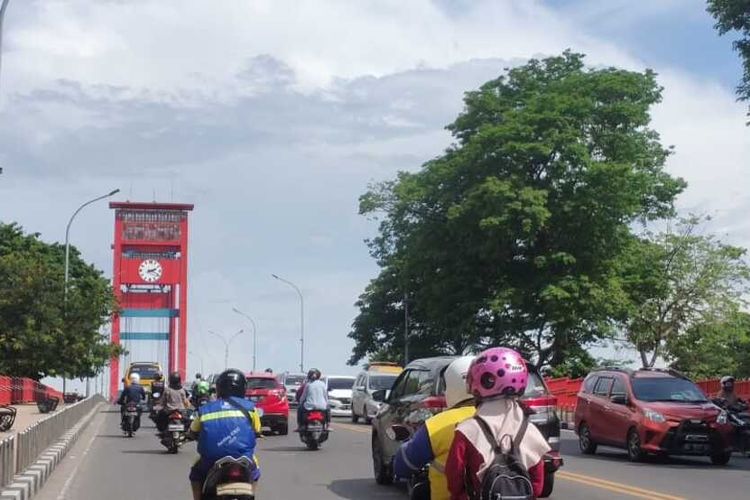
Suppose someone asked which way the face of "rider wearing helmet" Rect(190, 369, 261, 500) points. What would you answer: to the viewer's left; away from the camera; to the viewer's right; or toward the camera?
away from the camera

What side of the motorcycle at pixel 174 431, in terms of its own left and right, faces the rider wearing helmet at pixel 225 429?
back

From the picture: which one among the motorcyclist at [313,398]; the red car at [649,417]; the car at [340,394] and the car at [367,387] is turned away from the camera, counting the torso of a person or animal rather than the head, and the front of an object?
the motorcyclist

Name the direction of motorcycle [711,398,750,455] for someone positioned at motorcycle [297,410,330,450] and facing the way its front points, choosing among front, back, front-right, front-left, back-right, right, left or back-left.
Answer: right

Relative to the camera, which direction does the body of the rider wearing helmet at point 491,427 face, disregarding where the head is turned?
away from the camera

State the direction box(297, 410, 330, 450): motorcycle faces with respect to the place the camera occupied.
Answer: facing away from the viewer

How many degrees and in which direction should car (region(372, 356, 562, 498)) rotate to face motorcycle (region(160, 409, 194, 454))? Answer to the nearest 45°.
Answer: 0° — it already faces it

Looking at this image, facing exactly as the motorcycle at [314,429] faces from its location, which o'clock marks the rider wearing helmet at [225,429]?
The rider wearing helmet is roughly at 6 o'clock from the motorcycle.

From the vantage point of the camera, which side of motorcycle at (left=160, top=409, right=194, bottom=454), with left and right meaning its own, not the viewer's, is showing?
back

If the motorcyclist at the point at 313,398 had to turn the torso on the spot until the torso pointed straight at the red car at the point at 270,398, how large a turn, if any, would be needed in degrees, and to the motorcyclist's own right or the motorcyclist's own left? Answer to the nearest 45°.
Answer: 0° — they already face it

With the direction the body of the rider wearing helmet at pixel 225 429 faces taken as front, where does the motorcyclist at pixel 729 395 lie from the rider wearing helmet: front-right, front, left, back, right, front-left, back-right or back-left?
front-right

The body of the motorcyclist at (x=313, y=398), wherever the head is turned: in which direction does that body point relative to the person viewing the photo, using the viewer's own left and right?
facing away from the viewer

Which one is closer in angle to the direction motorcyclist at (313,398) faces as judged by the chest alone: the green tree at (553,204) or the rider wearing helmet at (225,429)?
the green tree
